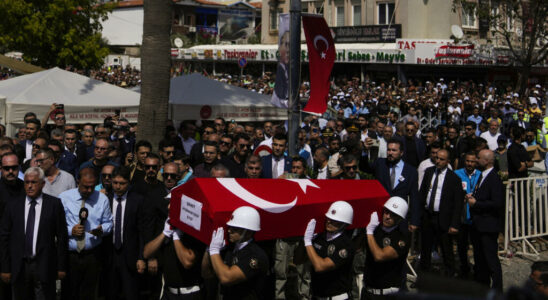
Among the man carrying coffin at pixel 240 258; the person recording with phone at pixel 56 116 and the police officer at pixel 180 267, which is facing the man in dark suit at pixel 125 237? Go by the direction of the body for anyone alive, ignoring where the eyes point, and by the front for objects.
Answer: the person recording with phone

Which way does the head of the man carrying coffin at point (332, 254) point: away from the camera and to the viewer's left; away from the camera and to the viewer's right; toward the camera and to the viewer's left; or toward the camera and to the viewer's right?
toward the camera and to the viewer's left

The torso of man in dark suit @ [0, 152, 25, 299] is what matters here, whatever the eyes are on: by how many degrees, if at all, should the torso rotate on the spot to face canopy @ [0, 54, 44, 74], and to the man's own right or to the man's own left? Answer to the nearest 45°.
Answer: approximately 180°

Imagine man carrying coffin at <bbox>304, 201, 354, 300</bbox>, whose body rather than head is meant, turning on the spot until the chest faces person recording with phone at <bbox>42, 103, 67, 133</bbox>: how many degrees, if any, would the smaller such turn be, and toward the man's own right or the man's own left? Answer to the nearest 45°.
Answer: approximately 90° to the man's own right

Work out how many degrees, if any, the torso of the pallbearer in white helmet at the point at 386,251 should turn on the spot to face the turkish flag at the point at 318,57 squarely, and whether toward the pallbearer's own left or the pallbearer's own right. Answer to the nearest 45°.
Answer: approximately 135° to the pallbearer's own right

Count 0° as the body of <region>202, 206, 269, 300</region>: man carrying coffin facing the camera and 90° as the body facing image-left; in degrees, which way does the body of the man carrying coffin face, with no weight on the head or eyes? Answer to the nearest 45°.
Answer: approximately 45°

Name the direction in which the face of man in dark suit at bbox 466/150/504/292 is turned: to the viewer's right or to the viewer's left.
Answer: to the viewer's left

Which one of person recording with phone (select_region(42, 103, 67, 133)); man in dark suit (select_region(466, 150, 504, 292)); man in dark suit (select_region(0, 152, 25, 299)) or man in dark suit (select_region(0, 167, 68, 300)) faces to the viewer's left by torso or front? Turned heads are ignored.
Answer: man in dark suit (select_region(466, 150, 504, 292))

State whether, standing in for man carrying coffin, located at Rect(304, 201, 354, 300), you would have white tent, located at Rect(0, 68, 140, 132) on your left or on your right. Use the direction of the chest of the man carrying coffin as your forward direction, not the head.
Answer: on your right
